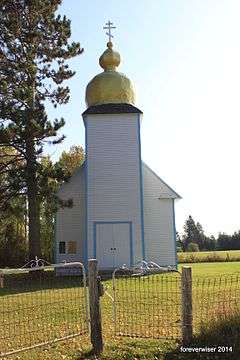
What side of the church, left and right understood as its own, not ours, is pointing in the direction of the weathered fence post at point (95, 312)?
front

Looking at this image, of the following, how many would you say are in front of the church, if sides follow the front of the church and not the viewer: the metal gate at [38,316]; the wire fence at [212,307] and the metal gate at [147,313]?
3

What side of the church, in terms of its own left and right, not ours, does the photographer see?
front

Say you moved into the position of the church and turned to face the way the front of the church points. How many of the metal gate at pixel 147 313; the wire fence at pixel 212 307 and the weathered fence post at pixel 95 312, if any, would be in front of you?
3

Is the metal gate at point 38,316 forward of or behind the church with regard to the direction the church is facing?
forward

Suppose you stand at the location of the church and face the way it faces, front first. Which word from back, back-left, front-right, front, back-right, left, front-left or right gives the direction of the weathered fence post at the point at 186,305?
front

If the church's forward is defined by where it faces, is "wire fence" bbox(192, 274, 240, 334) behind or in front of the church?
in front

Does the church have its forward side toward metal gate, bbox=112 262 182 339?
yes
